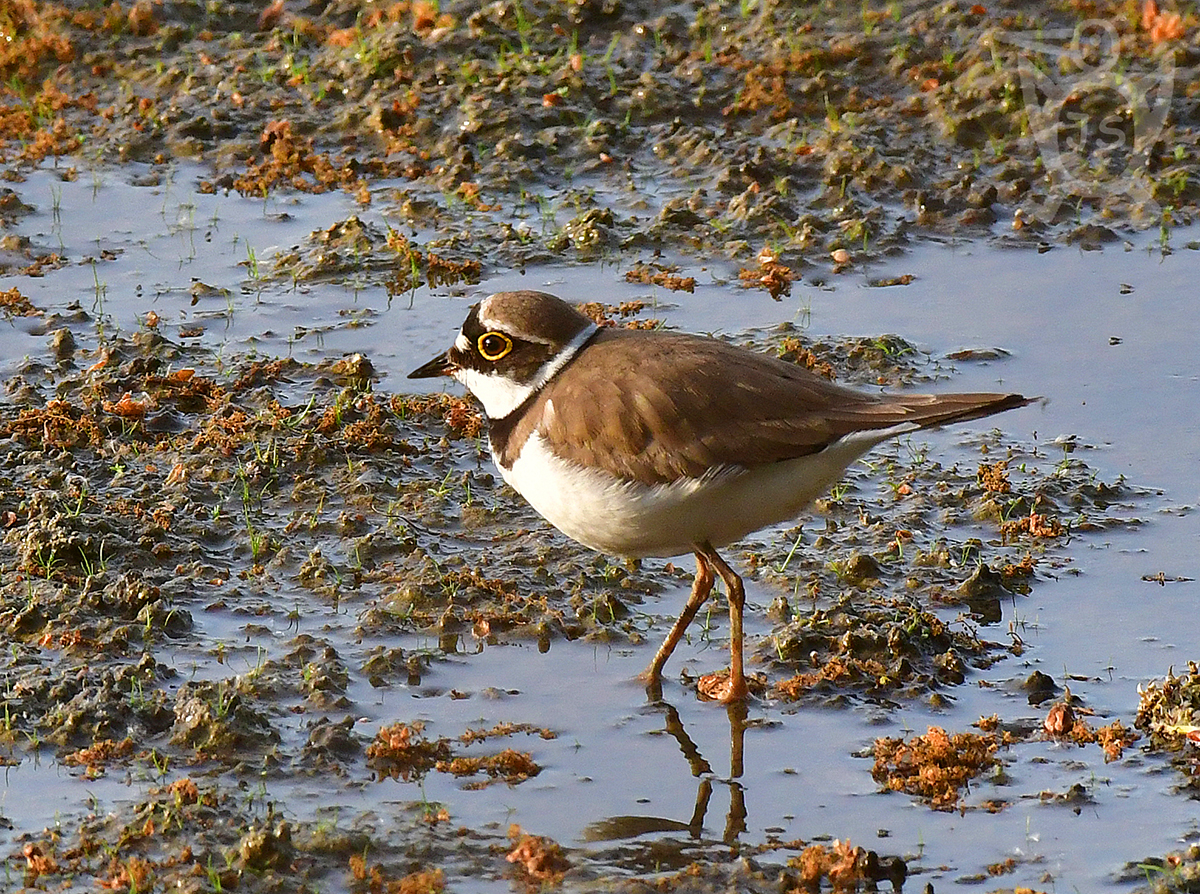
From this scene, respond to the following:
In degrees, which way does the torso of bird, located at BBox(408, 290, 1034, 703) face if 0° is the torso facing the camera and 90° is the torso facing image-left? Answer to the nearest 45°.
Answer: approximately 90°
